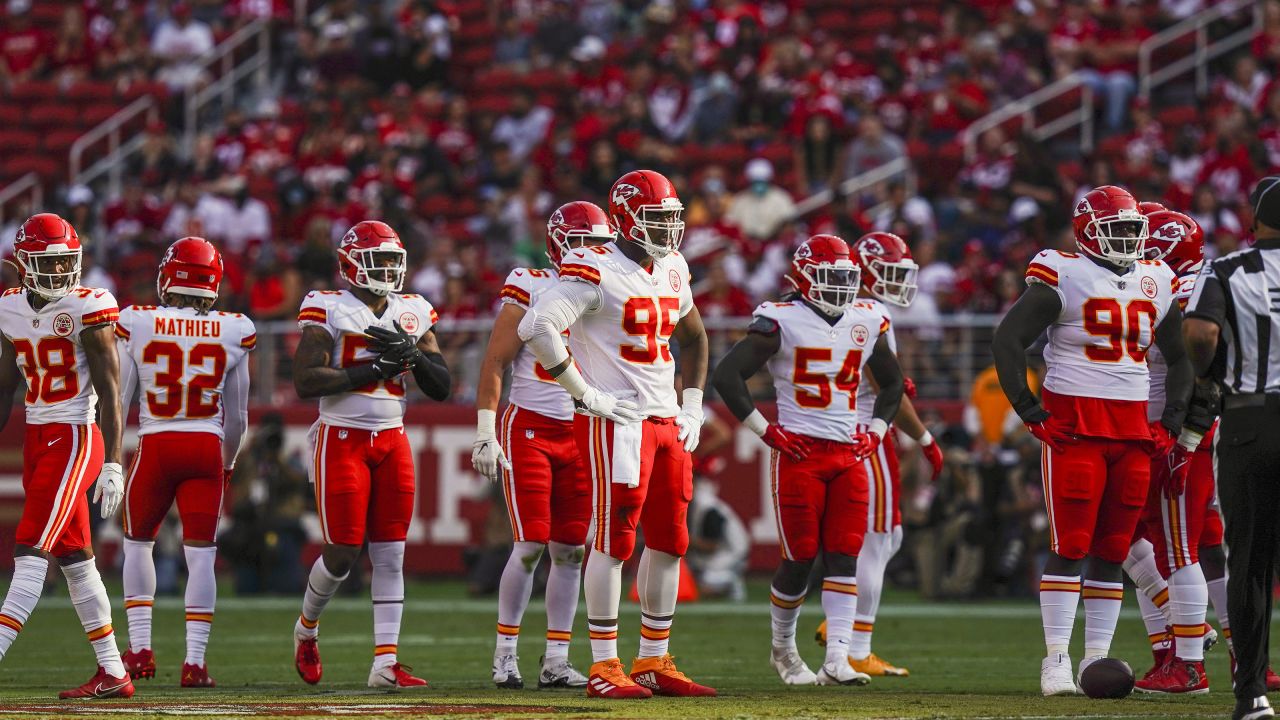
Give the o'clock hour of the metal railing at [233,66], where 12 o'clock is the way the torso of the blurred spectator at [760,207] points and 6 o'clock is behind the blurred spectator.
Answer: The metal railing is roughly at 4 o'clock from the blurred spectator.

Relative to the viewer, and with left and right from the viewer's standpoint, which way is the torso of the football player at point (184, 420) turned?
facing away from the viewer

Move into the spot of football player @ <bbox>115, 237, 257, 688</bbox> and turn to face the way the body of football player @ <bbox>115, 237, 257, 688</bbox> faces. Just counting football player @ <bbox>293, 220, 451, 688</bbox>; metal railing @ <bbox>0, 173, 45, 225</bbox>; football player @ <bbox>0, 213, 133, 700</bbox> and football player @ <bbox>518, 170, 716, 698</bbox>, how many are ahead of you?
1

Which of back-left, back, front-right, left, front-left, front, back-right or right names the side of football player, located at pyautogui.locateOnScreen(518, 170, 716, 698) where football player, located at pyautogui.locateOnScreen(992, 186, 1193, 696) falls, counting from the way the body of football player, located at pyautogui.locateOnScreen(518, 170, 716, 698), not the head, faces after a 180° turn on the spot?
back-right

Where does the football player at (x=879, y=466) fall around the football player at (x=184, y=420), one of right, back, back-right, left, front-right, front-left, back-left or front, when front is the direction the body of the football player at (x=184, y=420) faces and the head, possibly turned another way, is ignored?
right

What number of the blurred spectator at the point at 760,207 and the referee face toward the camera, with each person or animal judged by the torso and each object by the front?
1

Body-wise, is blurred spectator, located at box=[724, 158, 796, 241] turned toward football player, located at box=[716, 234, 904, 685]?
yes

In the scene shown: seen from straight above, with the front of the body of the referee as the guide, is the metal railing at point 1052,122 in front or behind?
in front

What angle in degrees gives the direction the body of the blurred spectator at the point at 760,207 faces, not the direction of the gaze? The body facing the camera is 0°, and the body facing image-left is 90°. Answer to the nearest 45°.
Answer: approximately 0°
